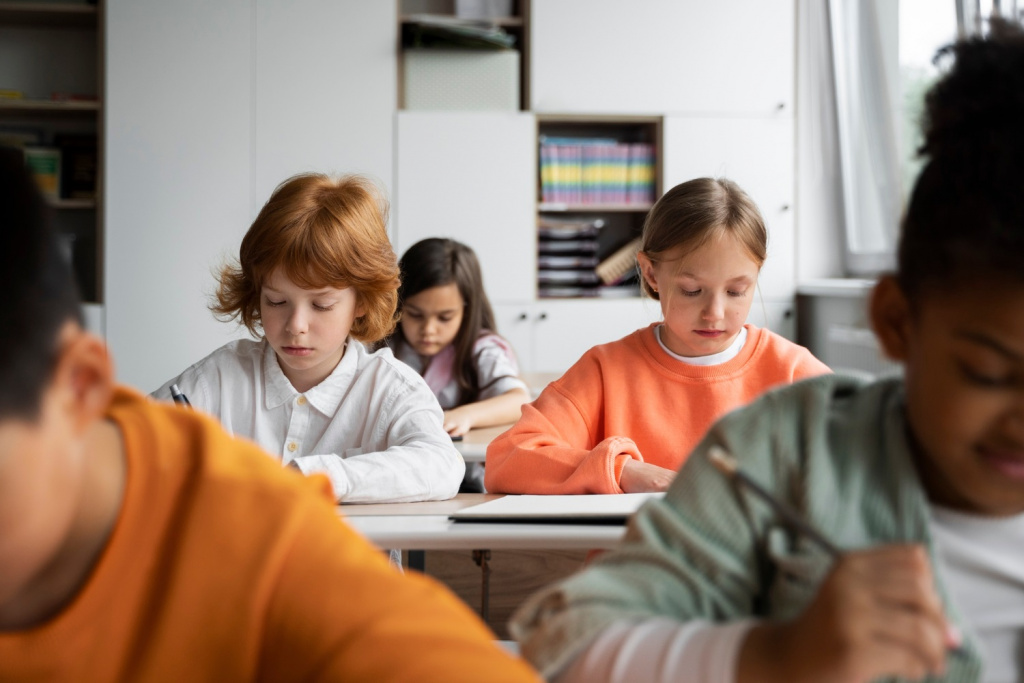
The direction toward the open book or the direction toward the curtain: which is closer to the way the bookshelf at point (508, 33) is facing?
the open book

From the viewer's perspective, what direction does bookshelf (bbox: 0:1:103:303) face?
toward the camera

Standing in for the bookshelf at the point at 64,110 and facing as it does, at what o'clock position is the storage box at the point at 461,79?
The storage box is roughly at 10 o'clock from the bookshelf.

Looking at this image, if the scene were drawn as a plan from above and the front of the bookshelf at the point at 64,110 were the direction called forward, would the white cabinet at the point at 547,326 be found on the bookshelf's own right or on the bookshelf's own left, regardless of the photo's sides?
on the bookshelf's own left

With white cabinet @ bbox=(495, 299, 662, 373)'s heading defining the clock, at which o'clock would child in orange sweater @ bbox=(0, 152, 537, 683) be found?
The child in orange sweater is roughly at 12 o'clock from the white cabinet.

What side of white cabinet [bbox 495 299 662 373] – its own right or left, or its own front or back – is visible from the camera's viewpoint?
front

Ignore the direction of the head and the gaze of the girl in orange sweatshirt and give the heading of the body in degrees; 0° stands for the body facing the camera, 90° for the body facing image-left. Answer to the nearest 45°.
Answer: approximately 0°

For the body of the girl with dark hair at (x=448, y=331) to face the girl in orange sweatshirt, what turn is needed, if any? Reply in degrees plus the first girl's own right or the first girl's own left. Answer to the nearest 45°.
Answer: approximately 45° to the first girl's own left

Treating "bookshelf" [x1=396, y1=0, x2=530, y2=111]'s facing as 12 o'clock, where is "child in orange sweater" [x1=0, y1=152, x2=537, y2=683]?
The child in orange sweater is roughly at 12 o'clock from the bookshelf.

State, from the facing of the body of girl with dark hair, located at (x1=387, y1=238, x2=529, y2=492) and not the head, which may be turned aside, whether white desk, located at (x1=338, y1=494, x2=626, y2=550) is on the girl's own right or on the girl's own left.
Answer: on the girl's own left

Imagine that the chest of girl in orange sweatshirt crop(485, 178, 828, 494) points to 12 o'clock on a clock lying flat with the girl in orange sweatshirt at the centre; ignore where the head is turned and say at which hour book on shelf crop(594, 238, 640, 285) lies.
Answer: The book on shelf is roughly at 6 o'clock from the girl in orange sweatshirt.

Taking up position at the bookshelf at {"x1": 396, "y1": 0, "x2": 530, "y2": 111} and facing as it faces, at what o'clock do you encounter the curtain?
The curtain is roughly at 9 o'clock from the bookshelf.

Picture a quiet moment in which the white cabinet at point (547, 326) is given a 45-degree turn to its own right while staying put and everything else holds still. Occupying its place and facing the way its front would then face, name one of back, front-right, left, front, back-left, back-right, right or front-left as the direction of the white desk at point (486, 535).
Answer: front-left
